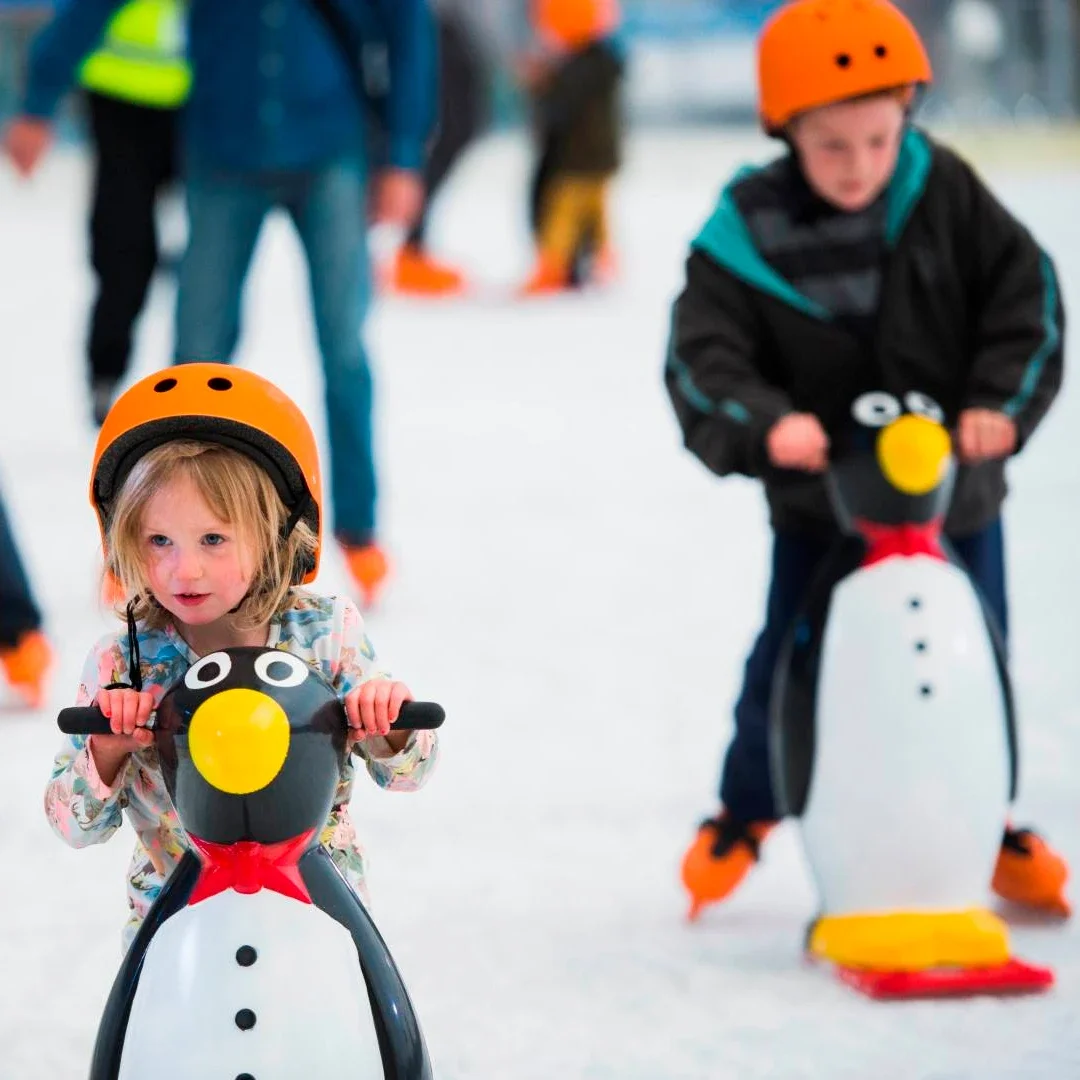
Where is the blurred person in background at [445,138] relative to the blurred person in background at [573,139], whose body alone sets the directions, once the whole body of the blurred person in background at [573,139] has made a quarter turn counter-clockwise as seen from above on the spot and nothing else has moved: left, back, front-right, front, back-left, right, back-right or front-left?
right

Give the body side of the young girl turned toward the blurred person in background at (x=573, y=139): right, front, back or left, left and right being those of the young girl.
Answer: back

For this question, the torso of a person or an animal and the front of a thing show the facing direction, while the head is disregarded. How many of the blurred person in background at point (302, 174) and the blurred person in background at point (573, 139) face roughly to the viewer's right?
0

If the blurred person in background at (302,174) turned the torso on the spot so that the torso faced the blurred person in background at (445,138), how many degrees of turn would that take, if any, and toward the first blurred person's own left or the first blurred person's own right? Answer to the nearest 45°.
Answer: approximately 180°

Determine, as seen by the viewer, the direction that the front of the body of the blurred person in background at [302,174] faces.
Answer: toward the camera

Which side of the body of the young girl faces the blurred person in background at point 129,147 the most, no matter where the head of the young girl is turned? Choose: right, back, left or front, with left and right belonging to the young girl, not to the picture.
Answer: back

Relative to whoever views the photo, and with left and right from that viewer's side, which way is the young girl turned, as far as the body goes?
facing the viewer

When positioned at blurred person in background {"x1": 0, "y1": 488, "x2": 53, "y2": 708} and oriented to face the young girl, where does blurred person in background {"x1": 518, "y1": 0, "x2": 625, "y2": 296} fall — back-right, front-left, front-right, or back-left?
back-left

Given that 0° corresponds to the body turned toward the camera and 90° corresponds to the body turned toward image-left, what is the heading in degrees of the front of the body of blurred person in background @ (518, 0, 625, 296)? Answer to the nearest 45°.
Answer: approximately 45°

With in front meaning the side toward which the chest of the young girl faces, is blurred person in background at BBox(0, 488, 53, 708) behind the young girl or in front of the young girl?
behind

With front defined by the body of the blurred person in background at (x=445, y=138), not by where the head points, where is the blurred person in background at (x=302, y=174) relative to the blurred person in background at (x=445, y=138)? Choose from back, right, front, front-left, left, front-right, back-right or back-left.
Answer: right
